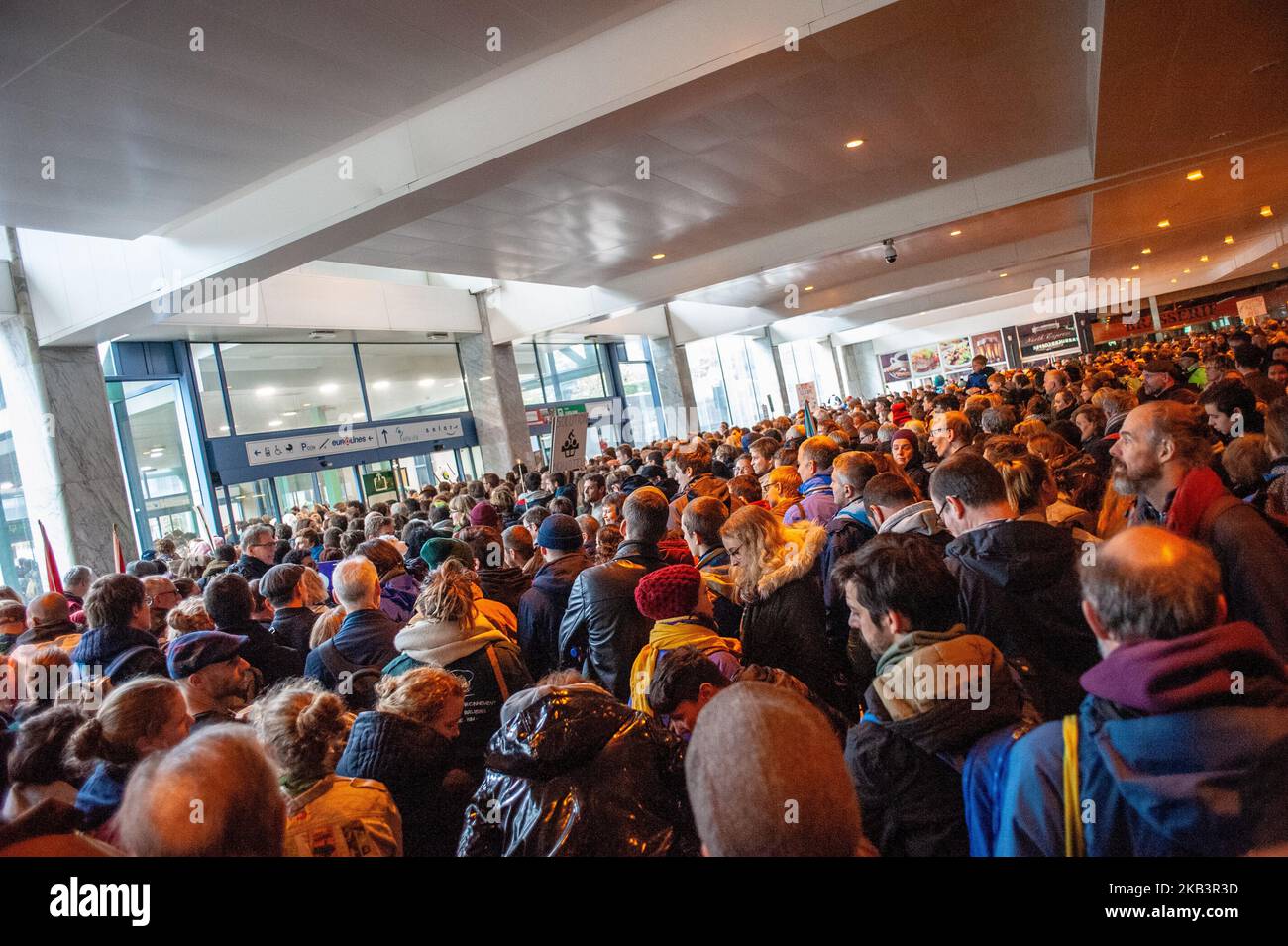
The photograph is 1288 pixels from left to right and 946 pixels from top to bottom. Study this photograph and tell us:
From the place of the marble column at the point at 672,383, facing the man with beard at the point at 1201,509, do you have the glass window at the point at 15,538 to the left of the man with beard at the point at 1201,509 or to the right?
right

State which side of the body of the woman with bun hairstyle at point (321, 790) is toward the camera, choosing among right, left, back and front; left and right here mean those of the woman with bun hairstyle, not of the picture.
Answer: back

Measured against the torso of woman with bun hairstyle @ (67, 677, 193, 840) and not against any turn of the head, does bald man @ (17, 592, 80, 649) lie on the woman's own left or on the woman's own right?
on the woman's own left

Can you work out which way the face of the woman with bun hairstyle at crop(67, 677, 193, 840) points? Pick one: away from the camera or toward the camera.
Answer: away from the camera

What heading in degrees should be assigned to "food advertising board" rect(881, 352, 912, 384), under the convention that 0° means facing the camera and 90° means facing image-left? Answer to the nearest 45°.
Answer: approximately 0°

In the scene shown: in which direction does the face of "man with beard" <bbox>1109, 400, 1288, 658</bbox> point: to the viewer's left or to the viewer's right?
to the viewer's left

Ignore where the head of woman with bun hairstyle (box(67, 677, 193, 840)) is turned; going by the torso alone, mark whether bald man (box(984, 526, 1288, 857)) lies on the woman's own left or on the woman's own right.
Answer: on the woman's own right

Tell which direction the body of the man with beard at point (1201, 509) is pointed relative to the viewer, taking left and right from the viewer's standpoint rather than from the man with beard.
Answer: facing to the left of the viewer
